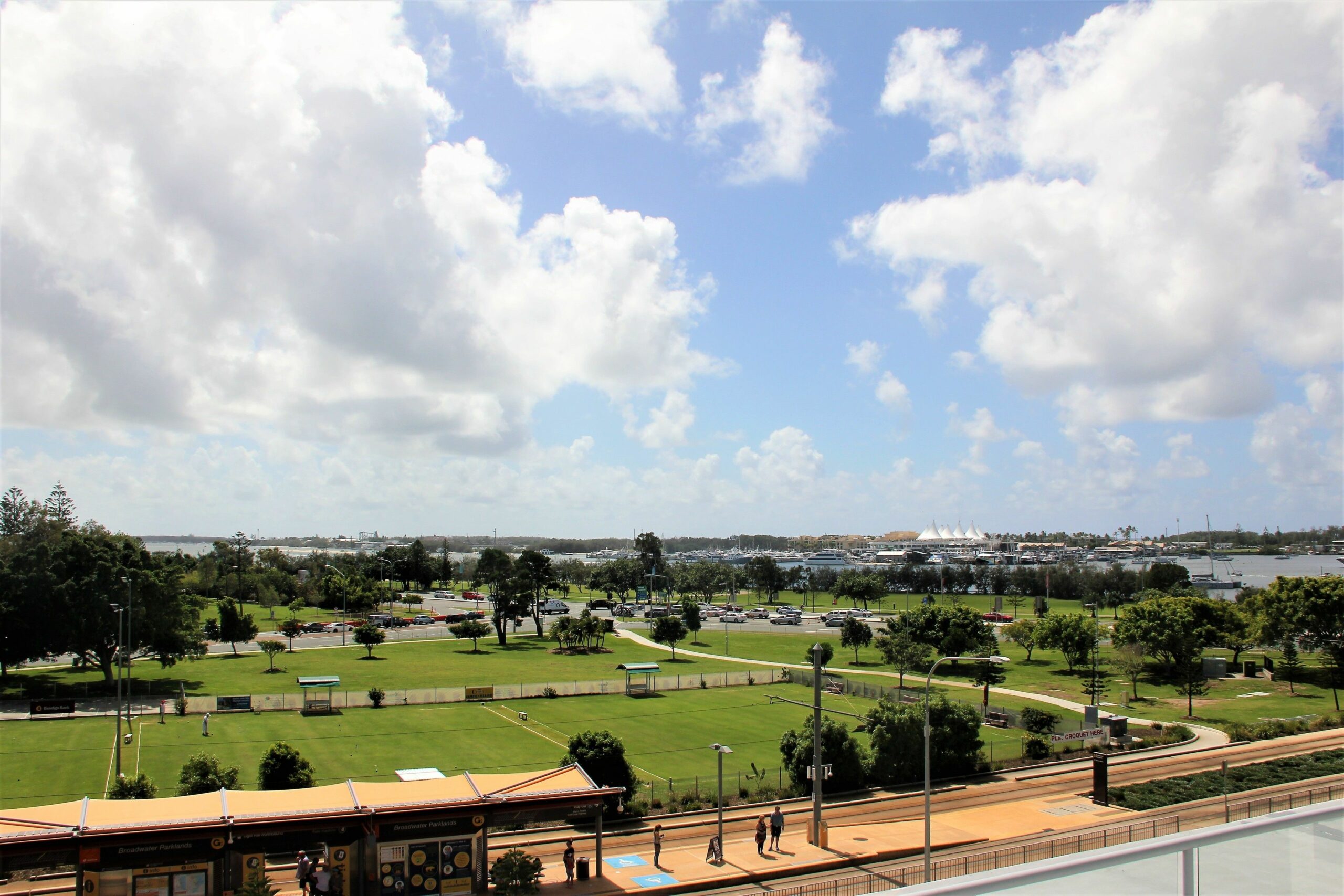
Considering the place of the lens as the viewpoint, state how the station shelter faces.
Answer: facing the viewer

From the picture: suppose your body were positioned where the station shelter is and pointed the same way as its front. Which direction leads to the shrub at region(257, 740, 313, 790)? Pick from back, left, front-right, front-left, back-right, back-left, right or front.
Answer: back

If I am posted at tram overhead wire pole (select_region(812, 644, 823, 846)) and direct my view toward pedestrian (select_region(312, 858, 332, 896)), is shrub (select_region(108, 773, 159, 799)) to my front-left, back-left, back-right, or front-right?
front-right

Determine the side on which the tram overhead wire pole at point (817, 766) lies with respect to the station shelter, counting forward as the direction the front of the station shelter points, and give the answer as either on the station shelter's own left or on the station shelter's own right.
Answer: on the station shelter's own left

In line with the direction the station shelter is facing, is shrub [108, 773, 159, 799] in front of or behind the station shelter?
behind
